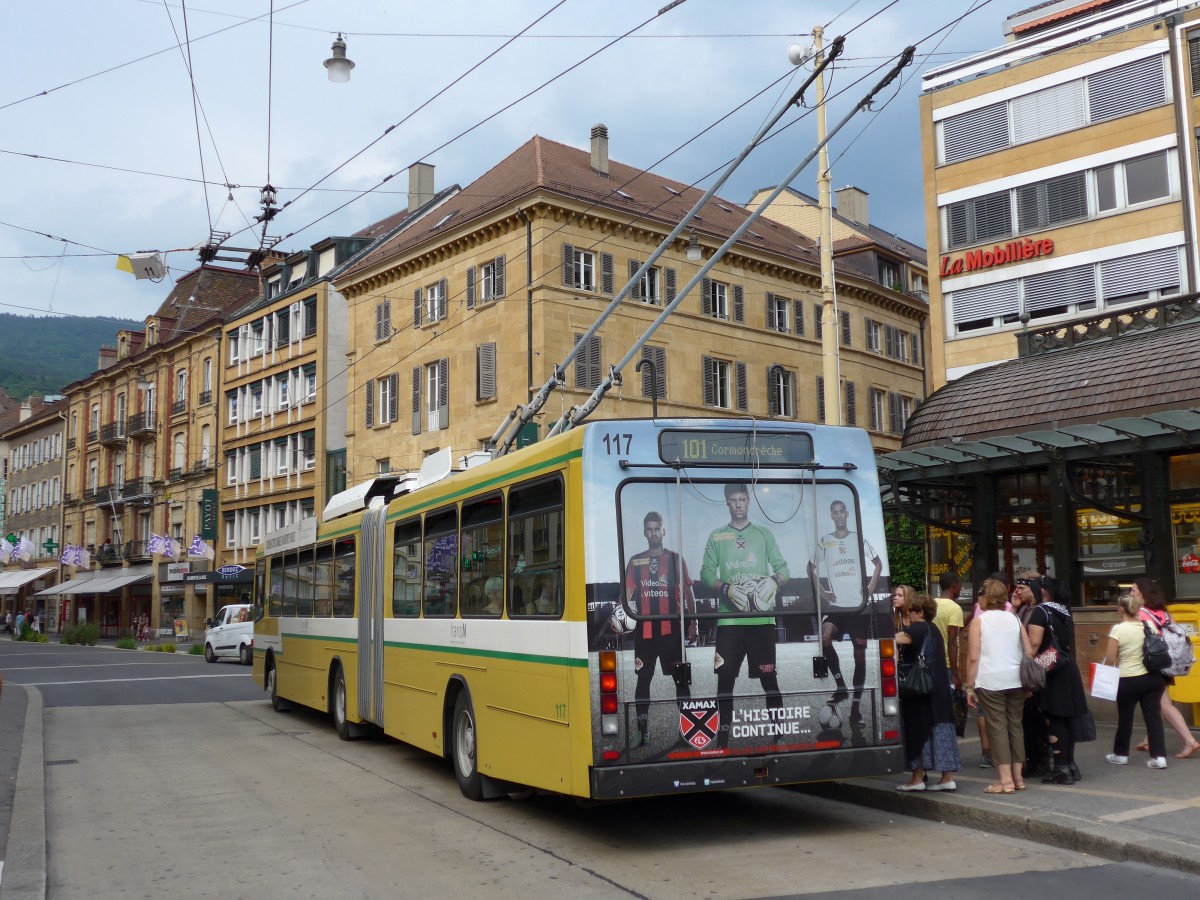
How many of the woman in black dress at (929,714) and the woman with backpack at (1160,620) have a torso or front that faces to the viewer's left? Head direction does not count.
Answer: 2

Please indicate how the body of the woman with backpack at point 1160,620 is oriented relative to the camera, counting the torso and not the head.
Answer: to the viewer's left

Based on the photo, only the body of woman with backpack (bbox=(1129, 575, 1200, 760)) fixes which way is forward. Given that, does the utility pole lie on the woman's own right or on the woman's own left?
on the woman's own right

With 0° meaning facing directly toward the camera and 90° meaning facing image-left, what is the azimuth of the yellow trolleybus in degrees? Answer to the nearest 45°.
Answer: approximately 135°

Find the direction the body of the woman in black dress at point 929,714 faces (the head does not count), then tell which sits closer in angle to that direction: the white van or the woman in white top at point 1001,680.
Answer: the white van

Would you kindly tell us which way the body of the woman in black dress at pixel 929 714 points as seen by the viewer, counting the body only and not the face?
to the viewer's left

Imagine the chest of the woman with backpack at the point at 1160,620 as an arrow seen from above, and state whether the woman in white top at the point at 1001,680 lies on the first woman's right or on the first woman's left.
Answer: on the first woman's left
